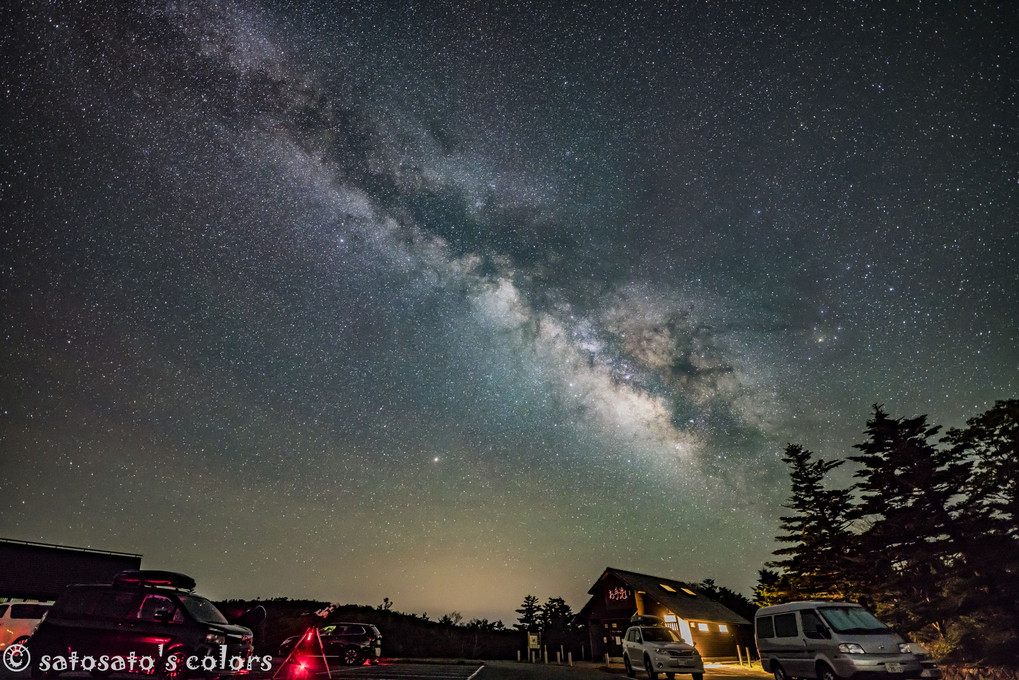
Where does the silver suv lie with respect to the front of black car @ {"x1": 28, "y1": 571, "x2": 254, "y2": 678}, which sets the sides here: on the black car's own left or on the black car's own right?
on the black car's own left

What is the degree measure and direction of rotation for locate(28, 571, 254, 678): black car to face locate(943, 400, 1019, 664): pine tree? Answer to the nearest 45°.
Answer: approximately 45° to its left

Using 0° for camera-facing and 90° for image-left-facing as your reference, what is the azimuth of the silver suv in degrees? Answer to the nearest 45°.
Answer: approximately 315°

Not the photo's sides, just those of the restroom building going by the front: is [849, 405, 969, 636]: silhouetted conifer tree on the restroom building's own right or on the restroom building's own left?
on the restroom building's own left

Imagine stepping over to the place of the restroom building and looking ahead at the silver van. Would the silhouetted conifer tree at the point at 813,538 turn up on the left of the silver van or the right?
left

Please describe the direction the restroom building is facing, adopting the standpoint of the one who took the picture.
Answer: facing the viewer and to the left of the viewer

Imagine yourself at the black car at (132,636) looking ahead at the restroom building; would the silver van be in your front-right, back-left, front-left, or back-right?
front-right

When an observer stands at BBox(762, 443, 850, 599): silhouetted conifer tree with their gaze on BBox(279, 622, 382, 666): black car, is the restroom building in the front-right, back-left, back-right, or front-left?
front-right

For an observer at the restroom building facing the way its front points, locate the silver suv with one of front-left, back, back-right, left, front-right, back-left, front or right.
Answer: front-left

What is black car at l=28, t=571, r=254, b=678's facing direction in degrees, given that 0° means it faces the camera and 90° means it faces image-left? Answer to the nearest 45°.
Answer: approximately 315°

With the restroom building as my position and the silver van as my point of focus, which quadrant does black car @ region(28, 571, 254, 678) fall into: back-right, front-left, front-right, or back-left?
front-right

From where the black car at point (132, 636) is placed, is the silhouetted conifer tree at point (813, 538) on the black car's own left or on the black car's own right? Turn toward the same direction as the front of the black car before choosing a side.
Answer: on the black car's own left

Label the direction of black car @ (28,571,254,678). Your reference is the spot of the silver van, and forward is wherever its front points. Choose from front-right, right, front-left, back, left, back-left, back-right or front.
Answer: right

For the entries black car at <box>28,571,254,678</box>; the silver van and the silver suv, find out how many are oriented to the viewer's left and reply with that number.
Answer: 0

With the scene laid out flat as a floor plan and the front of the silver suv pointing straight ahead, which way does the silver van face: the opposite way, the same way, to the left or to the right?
the same way

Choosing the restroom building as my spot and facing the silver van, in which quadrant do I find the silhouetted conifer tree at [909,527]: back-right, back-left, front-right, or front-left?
front-left

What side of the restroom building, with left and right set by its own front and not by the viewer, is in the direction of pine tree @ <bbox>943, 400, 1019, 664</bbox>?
left
